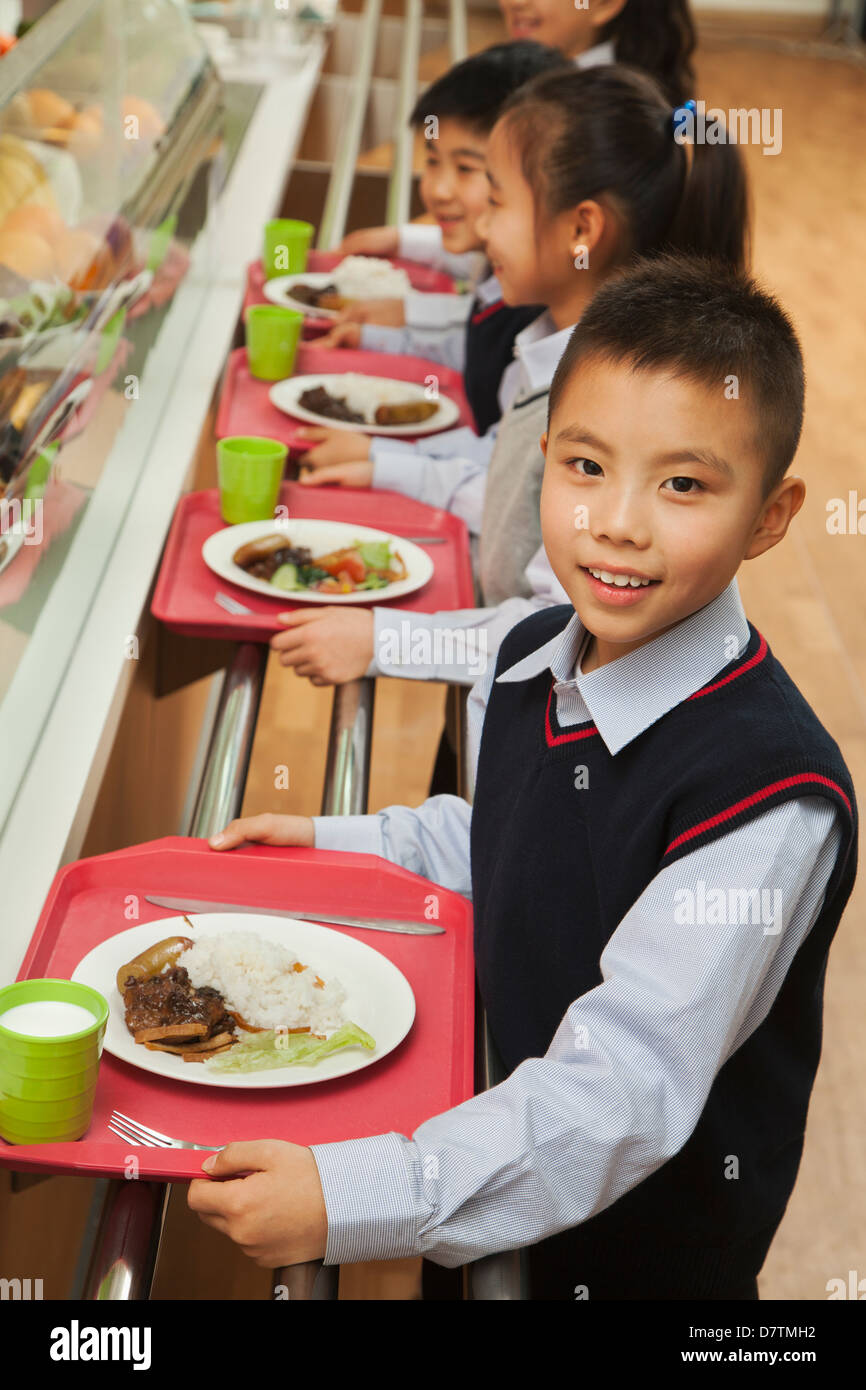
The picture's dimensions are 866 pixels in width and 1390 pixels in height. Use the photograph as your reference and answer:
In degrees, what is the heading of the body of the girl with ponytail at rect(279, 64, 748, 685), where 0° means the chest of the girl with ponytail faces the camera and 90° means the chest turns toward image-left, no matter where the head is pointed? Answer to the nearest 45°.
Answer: approximately 90°

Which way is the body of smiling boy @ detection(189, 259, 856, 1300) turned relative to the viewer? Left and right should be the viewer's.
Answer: facing the viewer and to the left of the viewer

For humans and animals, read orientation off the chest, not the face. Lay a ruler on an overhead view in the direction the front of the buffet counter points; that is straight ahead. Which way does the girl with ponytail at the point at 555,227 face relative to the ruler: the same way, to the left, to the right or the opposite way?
the opposite way

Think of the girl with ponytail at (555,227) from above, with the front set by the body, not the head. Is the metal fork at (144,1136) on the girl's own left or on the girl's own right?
on the girl's own left

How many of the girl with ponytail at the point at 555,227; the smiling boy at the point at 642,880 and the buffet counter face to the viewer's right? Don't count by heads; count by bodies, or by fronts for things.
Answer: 1

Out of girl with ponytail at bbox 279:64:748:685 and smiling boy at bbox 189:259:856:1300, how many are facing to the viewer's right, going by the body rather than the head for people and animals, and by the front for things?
0

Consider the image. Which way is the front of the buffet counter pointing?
to the viewer's right

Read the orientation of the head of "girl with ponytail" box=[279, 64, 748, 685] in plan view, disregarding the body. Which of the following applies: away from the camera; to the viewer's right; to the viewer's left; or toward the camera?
to the viewer's left
